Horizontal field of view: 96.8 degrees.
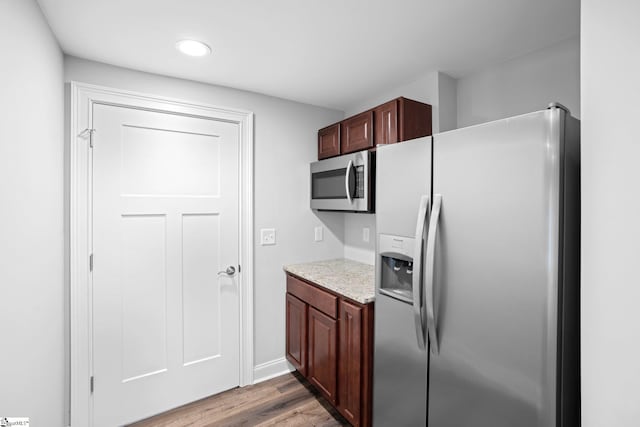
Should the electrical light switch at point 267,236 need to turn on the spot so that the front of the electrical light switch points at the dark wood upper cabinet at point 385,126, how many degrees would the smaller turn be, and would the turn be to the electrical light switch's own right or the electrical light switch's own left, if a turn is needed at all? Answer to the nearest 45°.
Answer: approximately 45° to the electrical light switch's own left

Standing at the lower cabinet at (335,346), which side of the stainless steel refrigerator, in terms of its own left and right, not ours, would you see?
right

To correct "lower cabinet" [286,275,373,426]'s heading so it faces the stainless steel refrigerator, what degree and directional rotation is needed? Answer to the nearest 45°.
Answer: approximately 90° to its left

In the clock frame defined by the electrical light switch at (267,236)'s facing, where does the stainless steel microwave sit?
The stainless steel microwave is roughly at 10 o'clock from the electrical light switch.

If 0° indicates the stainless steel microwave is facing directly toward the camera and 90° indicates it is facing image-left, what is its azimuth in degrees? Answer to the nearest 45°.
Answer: approximately 45°

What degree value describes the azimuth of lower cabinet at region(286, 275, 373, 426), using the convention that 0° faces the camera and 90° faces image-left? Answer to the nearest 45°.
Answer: approximately 45°

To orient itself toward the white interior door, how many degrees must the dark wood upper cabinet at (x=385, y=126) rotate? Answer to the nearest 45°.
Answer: approximately 45° to its right

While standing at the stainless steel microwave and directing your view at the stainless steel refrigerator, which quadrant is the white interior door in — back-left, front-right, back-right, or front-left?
back-right

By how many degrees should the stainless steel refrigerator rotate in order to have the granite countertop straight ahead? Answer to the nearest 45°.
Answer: approximately 90° to its right

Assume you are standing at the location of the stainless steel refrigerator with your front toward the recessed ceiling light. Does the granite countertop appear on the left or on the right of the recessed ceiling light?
right
